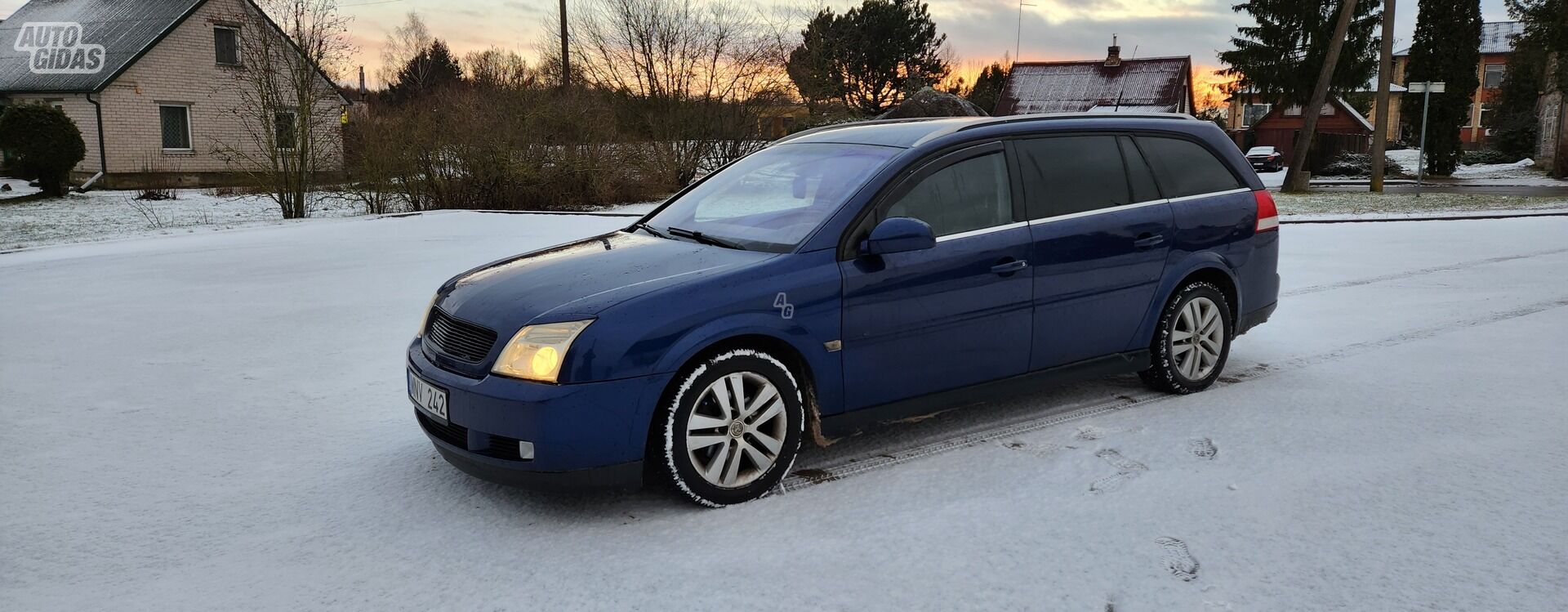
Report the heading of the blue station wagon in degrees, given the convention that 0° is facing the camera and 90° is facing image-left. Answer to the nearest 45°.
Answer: approximately 45°

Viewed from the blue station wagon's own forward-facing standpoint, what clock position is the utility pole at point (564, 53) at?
The utility pole is roughly at 4 o'clock from the blue station wagon.

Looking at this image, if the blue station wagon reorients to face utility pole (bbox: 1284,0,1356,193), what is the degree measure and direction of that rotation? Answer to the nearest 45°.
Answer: approximately 180°

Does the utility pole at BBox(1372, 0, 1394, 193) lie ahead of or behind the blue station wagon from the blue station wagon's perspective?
behind

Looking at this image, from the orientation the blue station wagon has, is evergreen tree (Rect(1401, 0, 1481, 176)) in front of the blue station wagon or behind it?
behind
